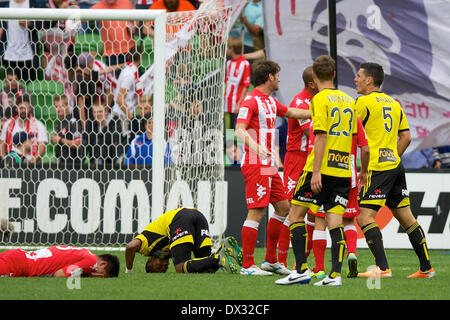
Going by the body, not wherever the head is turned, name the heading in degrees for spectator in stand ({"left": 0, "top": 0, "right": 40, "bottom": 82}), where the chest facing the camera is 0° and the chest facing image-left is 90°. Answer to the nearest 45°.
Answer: approximately 0°

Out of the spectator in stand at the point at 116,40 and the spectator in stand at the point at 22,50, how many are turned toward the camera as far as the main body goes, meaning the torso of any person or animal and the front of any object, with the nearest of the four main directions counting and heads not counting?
2

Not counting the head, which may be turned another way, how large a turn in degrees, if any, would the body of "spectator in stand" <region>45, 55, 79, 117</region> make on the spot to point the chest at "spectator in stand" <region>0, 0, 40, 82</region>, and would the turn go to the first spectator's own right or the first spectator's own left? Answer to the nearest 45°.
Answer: approximately 135° to the first spectator's own right

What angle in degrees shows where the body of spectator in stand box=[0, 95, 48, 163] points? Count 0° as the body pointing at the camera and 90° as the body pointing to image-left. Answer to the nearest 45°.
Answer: approximately 0°

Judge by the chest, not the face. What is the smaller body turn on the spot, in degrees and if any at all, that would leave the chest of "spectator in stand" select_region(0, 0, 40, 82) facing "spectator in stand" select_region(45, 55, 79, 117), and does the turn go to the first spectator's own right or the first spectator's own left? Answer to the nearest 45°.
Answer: approximately 45° to the first spectator's own left

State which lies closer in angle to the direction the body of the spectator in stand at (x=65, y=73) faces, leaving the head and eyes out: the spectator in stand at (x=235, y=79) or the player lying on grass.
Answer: the player lying on grass

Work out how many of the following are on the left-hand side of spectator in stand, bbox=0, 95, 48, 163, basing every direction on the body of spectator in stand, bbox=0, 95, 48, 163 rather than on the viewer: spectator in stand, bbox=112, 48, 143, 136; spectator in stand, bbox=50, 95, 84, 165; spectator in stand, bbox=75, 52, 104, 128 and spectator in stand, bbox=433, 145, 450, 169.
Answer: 4

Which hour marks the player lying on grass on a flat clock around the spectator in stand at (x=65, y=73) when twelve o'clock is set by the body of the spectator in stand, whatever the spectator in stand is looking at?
The player lying on grass is roughly at 12 o'clock from the spectator in stand.

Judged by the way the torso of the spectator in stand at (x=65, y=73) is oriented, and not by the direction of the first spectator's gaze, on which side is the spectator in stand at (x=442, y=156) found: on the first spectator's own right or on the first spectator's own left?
on the first spectator's own left

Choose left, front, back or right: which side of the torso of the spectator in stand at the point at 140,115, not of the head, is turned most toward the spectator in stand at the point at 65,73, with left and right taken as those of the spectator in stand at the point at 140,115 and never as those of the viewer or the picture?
right
